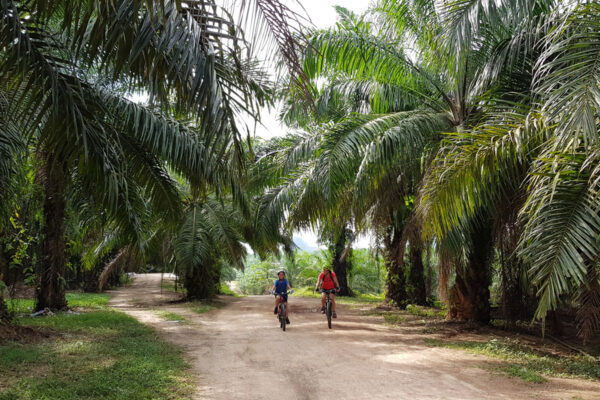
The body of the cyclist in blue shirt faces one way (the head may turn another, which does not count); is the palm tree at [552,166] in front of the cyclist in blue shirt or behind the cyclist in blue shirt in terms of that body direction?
in front

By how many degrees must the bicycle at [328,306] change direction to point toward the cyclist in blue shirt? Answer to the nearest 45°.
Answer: approximately 90° to its right

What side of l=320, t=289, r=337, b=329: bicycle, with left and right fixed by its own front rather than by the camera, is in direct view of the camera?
front

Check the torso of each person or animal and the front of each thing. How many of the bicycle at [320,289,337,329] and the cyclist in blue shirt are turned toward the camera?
2

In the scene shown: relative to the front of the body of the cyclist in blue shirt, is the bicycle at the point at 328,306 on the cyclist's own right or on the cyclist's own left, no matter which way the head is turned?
on the cyclist's own left

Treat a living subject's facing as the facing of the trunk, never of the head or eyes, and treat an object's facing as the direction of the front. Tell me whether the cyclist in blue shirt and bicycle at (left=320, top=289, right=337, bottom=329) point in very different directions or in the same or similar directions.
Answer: same or similar directions
